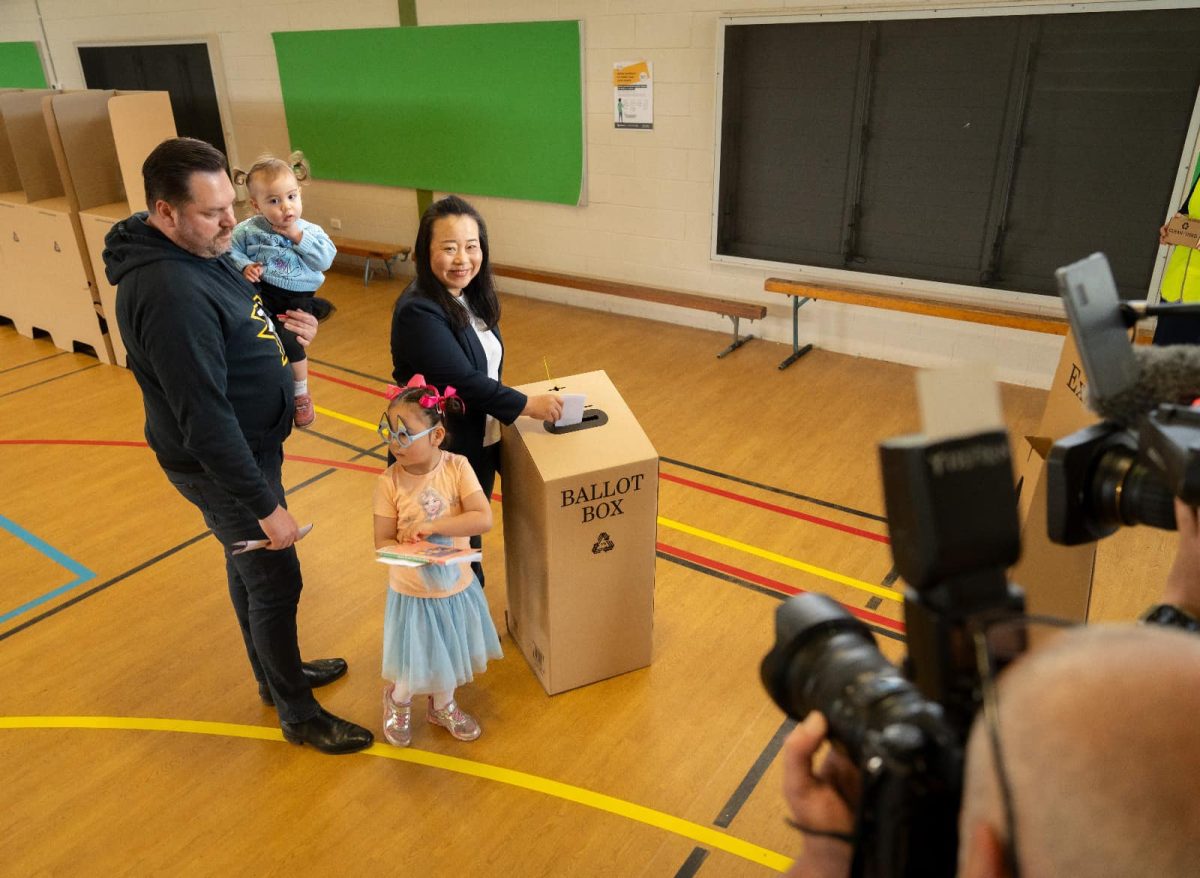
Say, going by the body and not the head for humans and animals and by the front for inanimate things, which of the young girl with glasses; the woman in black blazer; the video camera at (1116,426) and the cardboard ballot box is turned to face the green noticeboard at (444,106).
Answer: the video camera

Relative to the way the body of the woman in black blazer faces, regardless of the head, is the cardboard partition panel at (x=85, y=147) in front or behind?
behind

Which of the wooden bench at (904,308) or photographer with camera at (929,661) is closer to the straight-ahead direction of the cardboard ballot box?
the photographer with camera

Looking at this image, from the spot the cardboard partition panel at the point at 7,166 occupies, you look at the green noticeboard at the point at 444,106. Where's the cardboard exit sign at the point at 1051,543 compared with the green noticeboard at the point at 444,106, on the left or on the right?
right

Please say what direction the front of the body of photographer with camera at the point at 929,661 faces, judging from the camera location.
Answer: facing away from the viewer and to the left of the viewer

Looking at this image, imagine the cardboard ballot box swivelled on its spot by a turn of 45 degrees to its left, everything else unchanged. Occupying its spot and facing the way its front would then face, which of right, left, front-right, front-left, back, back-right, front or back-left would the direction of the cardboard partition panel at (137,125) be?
back-left

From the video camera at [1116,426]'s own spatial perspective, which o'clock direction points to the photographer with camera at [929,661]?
the photographer with camera at [929,661] is roughly at 8 o'clock from the video camera at [1116,426].

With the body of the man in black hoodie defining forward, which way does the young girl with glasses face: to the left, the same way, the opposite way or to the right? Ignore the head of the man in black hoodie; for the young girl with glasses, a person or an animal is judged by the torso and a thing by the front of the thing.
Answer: to the right

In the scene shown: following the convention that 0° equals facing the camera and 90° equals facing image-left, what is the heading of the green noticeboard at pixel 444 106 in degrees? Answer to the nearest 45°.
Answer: approximately 45°

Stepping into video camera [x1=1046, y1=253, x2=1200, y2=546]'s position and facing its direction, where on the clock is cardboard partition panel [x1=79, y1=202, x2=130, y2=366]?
The cardboard partition panel is roughly at 11 o'clock from the video camera.
